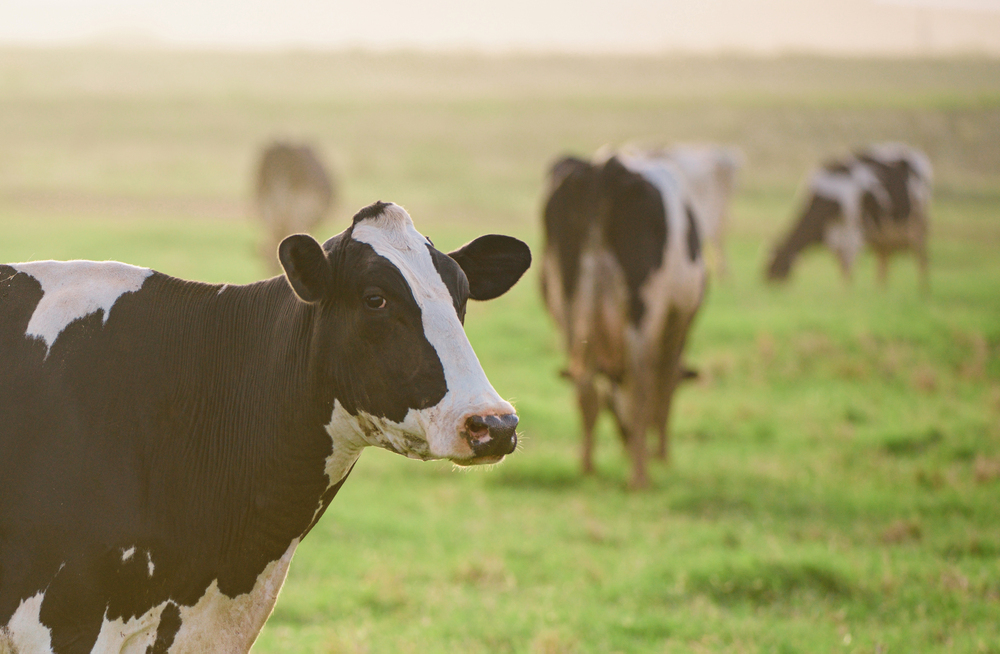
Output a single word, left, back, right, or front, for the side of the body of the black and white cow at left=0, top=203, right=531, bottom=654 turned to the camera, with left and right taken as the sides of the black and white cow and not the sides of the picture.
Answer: right

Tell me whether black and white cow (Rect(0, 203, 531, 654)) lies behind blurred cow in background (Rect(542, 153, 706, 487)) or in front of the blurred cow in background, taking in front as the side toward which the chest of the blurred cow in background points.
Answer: behind

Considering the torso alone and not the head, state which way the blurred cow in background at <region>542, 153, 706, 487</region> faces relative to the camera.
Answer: away from the camera

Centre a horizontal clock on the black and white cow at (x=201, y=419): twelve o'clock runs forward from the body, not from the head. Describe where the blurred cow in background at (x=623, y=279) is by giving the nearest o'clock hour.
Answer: The blurred cow in background is roughly at 10 o'clock from the black and white cow.

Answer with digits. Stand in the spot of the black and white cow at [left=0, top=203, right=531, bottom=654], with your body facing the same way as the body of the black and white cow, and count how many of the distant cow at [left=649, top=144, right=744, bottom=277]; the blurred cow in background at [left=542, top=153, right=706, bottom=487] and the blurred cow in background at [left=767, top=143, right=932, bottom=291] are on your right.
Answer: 0

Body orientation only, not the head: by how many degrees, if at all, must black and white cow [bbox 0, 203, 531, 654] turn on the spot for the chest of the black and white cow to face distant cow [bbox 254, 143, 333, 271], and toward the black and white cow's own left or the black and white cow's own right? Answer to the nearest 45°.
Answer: approximately 90° to the black and white cow's own left

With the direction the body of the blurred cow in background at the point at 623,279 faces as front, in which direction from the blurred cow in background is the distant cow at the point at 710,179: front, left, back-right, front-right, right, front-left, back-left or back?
front
